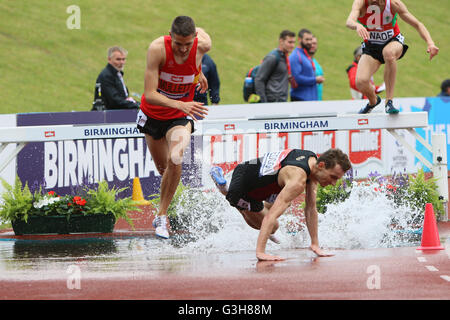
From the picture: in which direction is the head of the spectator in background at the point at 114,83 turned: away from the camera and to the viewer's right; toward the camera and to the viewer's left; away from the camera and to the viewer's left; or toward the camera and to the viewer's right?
toward the camera and to the viewer's right

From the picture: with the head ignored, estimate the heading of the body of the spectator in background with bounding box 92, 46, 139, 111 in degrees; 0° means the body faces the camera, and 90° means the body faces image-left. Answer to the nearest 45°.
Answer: approximately 315°

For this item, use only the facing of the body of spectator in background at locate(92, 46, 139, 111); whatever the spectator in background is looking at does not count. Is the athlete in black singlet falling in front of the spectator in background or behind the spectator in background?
in front

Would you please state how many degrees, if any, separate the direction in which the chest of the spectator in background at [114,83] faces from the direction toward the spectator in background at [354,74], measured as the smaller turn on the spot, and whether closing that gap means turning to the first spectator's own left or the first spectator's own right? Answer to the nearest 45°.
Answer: approximately 45° to the first spectator's own left

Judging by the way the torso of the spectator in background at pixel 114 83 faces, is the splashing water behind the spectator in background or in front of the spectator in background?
in front

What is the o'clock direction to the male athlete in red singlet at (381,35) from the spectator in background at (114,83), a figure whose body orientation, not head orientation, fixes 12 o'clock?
The male athlete in red singlet is roughly at 12 o'clock from the spectator in background.

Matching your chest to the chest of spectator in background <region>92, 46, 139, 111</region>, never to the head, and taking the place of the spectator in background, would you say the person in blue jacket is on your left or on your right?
on your left

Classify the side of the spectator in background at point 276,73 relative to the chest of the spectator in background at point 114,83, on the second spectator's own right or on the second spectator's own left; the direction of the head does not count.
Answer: on the second spectator's own left
